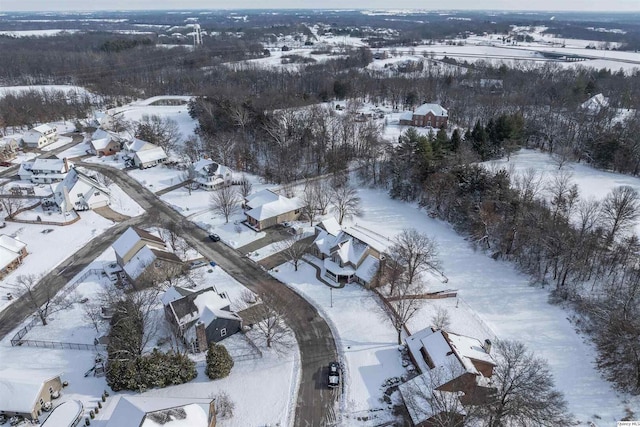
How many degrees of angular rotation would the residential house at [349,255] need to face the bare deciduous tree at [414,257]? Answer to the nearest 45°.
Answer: approximately 135° to its left

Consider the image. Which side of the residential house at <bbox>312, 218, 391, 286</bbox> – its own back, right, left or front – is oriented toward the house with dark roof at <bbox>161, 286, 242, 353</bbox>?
front

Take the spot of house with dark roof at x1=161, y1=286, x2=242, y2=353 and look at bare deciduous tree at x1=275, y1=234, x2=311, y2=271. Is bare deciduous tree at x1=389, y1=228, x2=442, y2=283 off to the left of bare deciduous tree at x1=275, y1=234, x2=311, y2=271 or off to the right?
right

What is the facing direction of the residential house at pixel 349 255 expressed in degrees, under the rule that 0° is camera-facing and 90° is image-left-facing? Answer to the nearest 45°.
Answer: approximately 45°

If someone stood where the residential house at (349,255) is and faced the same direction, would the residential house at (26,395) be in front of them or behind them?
in front

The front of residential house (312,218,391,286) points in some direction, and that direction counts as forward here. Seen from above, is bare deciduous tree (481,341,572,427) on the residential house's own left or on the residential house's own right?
on the residential house's own left

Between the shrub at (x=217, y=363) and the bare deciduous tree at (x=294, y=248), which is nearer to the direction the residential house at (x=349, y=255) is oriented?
the shrub

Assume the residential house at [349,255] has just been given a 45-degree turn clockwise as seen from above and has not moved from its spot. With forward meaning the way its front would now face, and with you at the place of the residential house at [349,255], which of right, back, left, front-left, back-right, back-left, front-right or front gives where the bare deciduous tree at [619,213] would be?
back

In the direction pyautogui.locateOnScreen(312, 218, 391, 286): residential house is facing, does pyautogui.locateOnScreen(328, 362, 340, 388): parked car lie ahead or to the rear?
ahead
